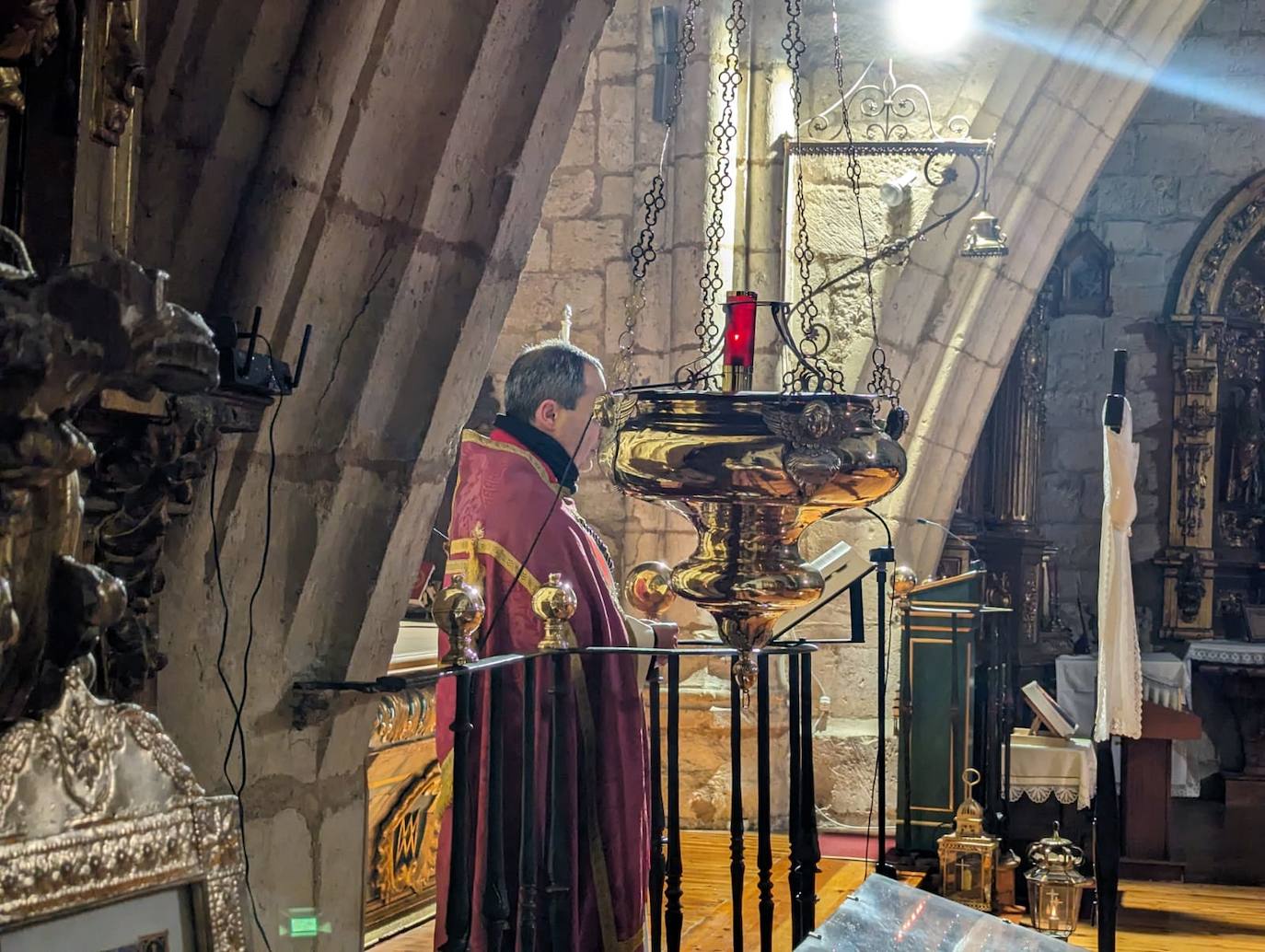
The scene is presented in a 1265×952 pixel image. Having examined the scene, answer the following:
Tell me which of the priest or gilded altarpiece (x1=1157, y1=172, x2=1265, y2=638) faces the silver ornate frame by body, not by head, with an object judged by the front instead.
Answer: the gilded altarpiece

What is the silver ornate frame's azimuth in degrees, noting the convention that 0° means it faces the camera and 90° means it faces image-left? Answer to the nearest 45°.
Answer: approximately 315°

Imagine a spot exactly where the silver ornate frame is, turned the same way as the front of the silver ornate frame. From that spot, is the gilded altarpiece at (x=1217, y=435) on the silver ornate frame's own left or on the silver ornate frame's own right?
on the silver ornate frame's own left

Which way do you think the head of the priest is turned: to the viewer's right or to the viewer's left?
to the viewer's right

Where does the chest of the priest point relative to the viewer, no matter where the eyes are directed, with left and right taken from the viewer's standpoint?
facing to the right of the viewer

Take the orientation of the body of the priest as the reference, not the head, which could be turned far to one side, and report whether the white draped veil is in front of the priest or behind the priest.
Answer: in front

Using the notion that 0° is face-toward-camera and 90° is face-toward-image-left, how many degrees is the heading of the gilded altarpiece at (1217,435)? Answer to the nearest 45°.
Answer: approximately 0°

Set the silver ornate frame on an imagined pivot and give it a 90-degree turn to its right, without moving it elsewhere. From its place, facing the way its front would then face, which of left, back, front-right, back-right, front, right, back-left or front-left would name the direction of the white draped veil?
back

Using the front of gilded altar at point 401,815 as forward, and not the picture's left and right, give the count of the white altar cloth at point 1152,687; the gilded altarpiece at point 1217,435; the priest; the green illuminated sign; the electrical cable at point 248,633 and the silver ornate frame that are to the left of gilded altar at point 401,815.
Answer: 2

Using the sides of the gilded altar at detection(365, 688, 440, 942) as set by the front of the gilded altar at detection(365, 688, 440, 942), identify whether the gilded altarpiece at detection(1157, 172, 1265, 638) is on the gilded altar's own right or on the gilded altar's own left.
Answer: on the gilded altar's own left

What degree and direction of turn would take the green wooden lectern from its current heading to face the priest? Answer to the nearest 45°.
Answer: approximately 90° to its right
